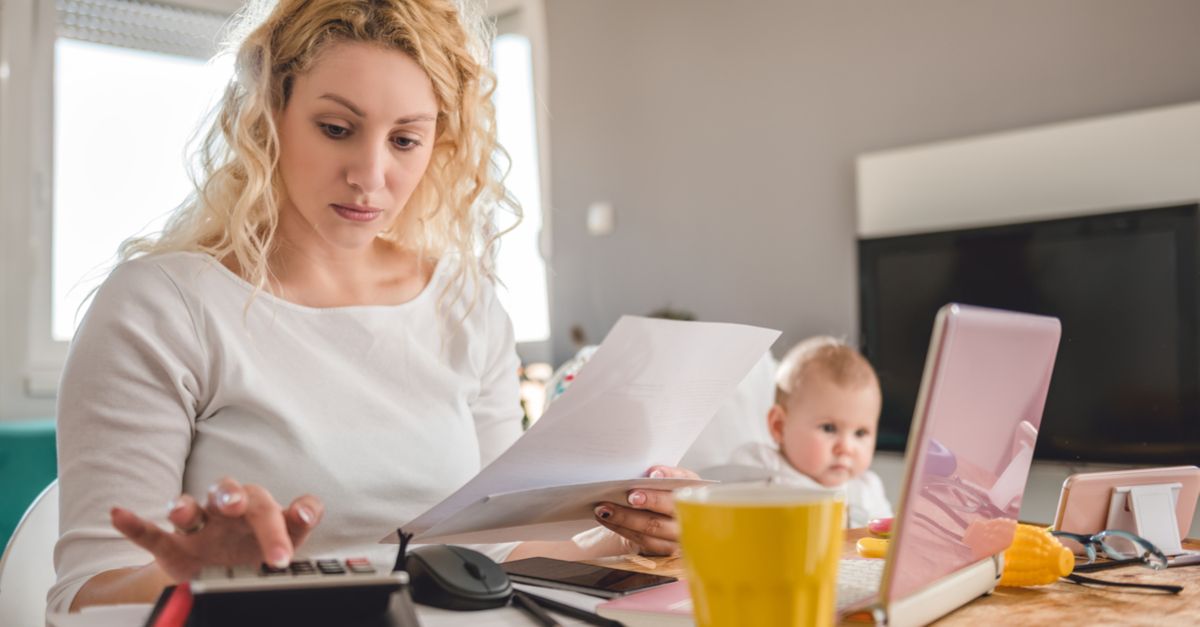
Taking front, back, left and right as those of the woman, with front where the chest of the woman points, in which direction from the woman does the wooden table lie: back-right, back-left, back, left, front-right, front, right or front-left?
front

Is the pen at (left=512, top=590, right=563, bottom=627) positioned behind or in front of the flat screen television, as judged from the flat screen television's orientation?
in front

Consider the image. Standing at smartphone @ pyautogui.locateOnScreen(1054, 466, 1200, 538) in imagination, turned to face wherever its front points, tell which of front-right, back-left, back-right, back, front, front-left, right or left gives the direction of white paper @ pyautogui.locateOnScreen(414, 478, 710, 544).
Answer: back-left

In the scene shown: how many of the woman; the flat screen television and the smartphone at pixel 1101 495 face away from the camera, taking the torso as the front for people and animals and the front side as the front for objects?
1

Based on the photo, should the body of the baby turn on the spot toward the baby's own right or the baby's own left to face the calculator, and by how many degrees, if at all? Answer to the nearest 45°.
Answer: approximately 45° to the baby's own right

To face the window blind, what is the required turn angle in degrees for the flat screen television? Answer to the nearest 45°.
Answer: approximately 45° to its right

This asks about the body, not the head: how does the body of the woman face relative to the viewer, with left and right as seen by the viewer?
facing the viewer and to the right of the viewer

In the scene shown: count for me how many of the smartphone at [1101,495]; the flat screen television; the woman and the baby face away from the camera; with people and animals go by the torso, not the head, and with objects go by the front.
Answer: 1

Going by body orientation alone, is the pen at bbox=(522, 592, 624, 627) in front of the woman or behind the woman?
in front

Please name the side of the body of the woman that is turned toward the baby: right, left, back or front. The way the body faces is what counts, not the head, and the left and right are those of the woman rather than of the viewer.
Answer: left

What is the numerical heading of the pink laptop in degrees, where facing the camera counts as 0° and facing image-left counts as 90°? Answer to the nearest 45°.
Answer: approximately 135°

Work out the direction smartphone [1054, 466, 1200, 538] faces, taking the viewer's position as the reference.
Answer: facing away from the viewer

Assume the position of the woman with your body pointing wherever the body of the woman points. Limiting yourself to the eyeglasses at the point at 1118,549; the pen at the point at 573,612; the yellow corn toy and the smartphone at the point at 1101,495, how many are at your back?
0

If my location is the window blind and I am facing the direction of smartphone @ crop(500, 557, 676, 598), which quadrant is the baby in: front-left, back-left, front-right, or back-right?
front-left

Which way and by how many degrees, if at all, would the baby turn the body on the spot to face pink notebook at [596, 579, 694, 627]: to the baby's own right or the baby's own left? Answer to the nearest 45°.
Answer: approximately 45° to the baby's own right

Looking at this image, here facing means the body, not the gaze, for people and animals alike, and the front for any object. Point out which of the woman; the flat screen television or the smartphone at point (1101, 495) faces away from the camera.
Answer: the smartphone
